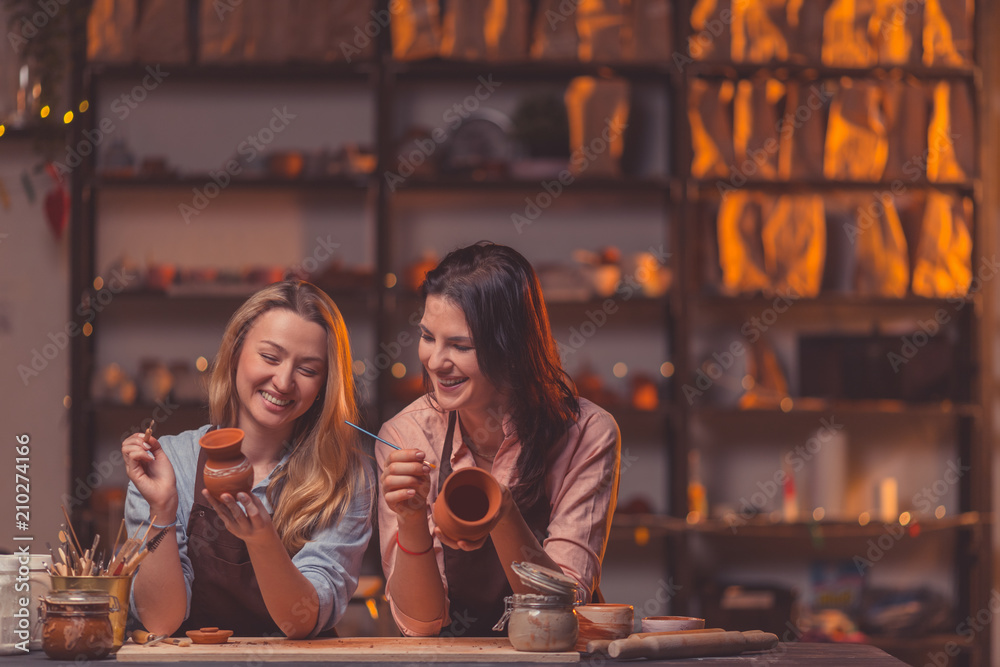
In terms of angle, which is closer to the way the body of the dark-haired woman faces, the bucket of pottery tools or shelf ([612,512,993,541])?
the bucket of pottery tools

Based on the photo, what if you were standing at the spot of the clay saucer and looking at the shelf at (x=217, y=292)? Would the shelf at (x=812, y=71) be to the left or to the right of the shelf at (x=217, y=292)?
right

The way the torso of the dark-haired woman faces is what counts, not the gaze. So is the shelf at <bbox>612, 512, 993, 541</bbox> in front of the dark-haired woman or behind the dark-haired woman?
behind

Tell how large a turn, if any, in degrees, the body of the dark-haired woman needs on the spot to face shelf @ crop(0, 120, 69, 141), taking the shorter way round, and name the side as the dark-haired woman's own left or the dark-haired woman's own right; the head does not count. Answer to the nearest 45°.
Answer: approximately 90° to the dark-haired woman's own right

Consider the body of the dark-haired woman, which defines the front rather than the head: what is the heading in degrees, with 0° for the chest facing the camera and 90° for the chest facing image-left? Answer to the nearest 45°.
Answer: approximately 45°

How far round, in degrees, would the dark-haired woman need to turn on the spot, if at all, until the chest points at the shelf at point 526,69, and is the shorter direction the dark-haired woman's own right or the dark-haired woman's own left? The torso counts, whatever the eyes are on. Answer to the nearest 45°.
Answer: approximately 135° to the dark-haired woman's own right
